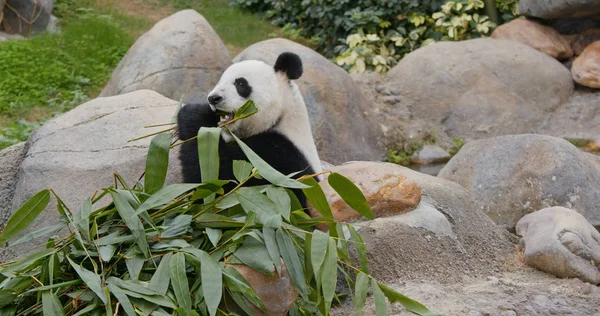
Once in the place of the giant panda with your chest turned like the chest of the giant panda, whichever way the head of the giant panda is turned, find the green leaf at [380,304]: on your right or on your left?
on your left

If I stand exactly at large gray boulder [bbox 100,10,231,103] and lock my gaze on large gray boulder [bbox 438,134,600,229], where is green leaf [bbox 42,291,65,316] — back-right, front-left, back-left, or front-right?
front-right

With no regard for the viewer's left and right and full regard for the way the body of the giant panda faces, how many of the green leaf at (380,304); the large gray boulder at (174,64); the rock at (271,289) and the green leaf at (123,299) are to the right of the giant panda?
1

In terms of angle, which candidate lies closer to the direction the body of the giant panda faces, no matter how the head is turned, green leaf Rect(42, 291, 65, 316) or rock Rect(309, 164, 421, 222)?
the green leaf
